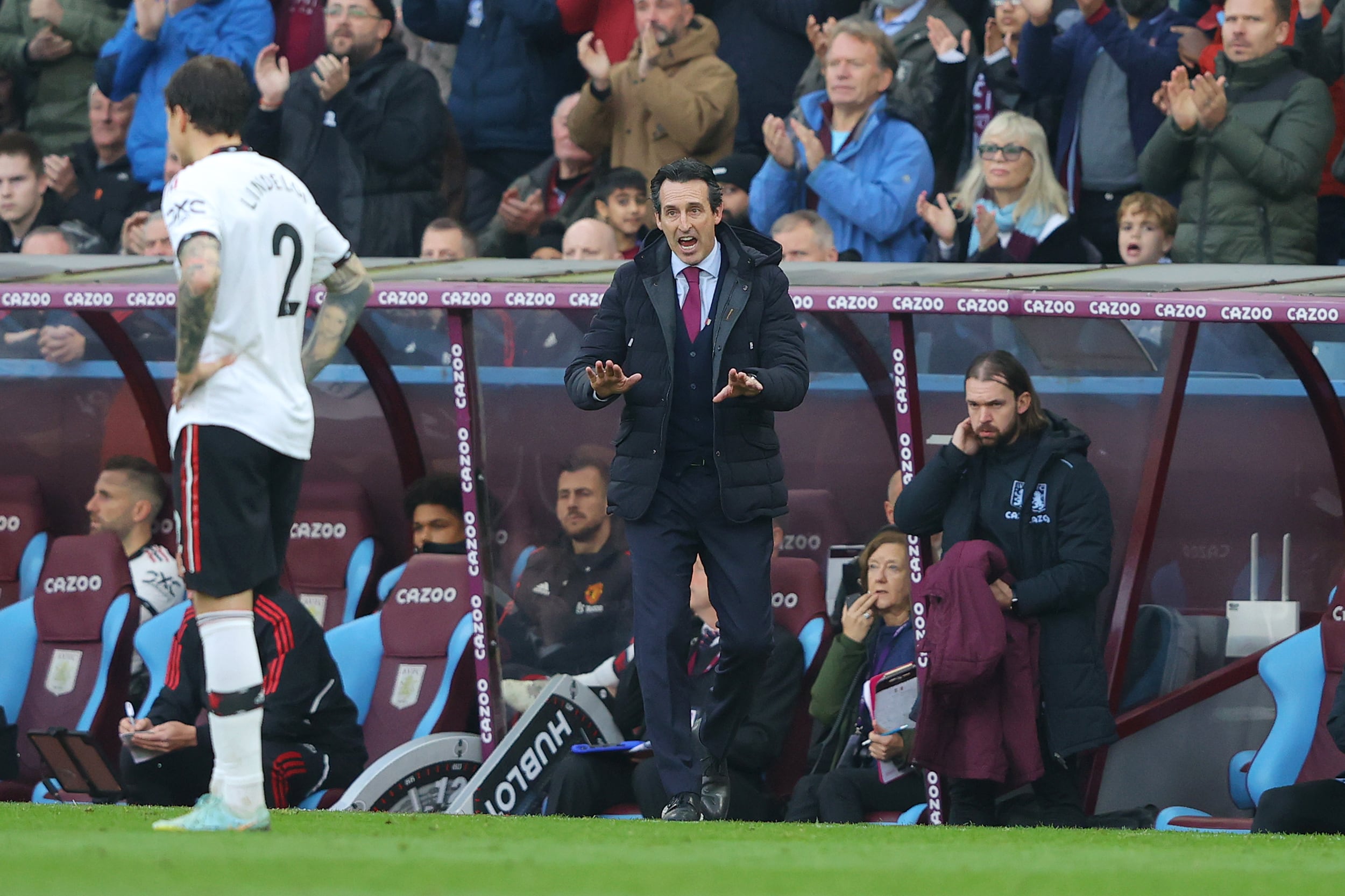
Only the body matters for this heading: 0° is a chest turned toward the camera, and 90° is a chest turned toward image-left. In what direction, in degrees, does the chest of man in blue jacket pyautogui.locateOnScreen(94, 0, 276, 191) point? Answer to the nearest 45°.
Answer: approximately 45°

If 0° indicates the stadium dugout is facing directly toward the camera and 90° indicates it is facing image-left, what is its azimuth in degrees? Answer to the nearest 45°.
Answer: approximately 0°

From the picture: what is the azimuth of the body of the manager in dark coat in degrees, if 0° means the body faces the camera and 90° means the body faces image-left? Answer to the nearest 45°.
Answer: approximately 0°

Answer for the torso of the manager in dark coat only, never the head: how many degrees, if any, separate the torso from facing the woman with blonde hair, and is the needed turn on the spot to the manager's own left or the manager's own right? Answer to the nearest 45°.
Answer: approximately 135° to the manager's own left

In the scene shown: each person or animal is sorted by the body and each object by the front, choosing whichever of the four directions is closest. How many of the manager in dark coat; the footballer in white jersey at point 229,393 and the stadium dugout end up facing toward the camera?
2

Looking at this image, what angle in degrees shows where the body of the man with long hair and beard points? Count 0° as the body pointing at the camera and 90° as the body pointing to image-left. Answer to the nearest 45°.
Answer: approximately 45°
